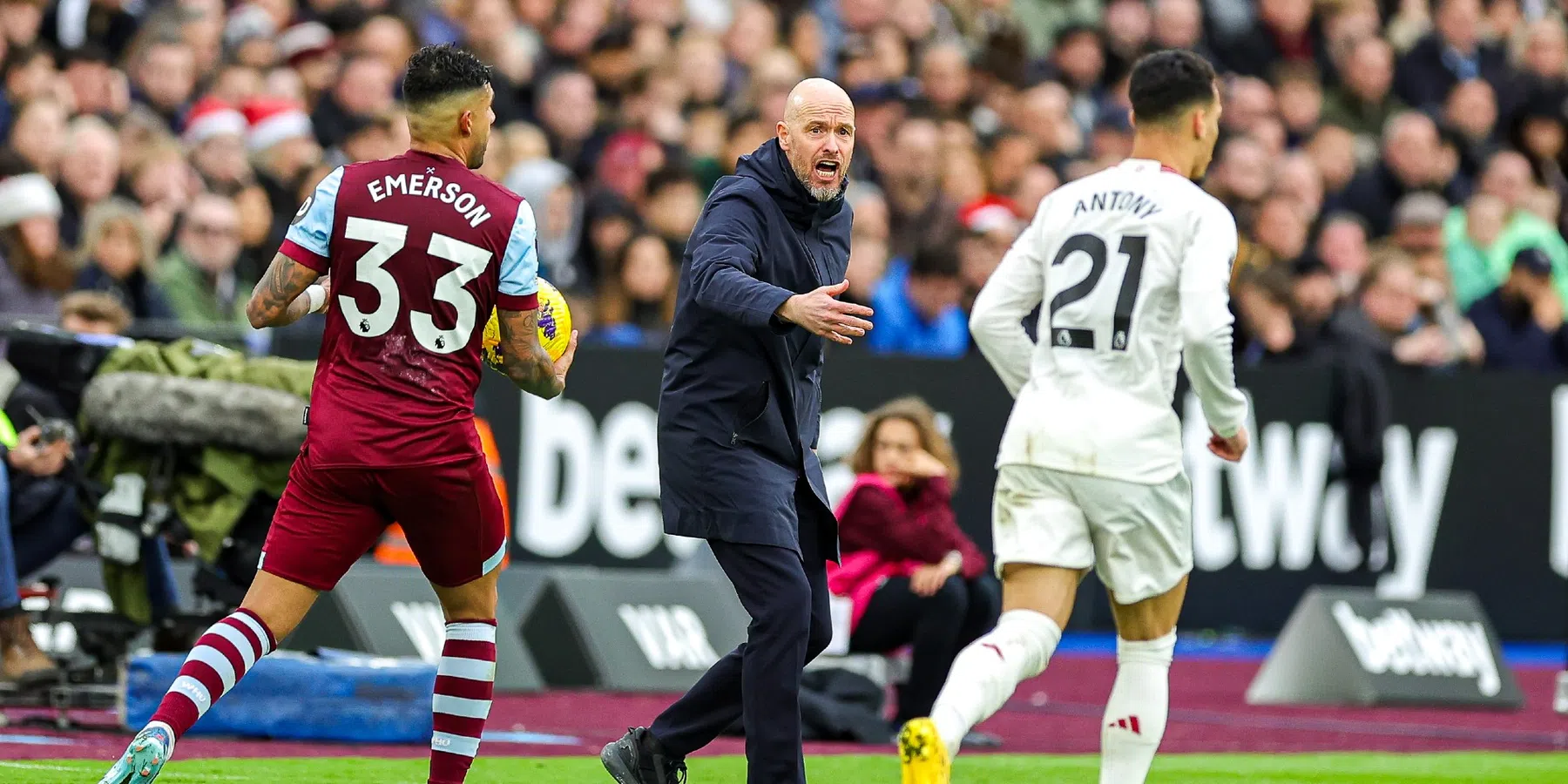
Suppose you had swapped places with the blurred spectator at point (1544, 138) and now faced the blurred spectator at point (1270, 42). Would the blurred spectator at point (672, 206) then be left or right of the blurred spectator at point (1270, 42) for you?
left

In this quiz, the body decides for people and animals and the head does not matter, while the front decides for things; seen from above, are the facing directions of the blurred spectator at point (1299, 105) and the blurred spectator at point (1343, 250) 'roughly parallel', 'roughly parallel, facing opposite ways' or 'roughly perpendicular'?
roughly parallel

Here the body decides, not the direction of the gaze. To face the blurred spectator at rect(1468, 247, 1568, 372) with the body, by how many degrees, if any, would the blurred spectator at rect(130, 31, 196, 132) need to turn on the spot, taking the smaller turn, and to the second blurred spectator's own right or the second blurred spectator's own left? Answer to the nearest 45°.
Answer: approximately 90° to the second blurred spectator's own left

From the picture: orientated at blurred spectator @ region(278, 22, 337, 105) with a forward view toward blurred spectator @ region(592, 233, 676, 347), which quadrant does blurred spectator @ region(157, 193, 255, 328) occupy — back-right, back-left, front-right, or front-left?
front-right

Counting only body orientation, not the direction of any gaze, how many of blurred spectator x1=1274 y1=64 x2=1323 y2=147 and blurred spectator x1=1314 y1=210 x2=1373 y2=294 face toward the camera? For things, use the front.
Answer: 2

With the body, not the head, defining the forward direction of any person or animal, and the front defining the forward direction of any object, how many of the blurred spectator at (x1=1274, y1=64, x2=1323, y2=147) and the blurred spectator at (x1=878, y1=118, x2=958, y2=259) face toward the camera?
2

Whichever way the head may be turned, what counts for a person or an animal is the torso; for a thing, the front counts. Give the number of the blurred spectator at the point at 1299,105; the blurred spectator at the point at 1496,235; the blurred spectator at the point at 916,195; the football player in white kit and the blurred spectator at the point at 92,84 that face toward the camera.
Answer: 4

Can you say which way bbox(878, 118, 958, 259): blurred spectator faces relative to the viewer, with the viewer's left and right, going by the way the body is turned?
facing the viewer

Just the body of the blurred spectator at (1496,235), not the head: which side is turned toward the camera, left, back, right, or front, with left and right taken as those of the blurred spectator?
front

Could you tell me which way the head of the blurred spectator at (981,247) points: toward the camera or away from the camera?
toward the camera

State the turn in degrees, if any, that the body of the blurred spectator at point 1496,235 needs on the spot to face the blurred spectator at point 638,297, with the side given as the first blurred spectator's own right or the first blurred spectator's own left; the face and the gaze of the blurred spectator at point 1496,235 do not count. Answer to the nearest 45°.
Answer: approximately 45° to the first blurred spectator's own right

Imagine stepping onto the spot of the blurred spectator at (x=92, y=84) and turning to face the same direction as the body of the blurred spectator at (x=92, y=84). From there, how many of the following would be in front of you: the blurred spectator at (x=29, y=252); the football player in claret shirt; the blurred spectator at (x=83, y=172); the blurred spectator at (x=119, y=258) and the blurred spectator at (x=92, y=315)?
5

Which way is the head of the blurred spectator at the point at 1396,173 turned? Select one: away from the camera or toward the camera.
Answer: toward the camera

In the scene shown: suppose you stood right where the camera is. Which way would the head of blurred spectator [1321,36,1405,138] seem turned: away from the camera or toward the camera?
toward the camera

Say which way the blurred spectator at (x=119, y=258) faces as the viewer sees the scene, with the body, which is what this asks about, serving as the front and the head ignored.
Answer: toward the camera

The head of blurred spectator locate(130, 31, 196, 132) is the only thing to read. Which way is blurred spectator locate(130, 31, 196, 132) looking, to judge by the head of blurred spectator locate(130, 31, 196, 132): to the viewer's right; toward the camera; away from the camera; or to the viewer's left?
toward the camera

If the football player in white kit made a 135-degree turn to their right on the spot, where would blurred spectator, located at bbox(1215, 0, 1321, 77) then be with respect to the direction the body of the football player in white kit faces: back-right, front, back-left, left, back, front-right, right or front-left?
back

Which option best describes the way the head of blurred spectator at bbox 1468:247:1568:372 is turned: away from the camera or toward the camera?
toward the camera

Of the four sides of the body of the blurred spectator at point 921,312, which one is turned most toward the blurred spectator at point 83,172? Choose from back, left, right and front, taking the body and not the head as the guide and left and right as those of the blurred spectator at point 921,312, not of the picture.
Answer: right
